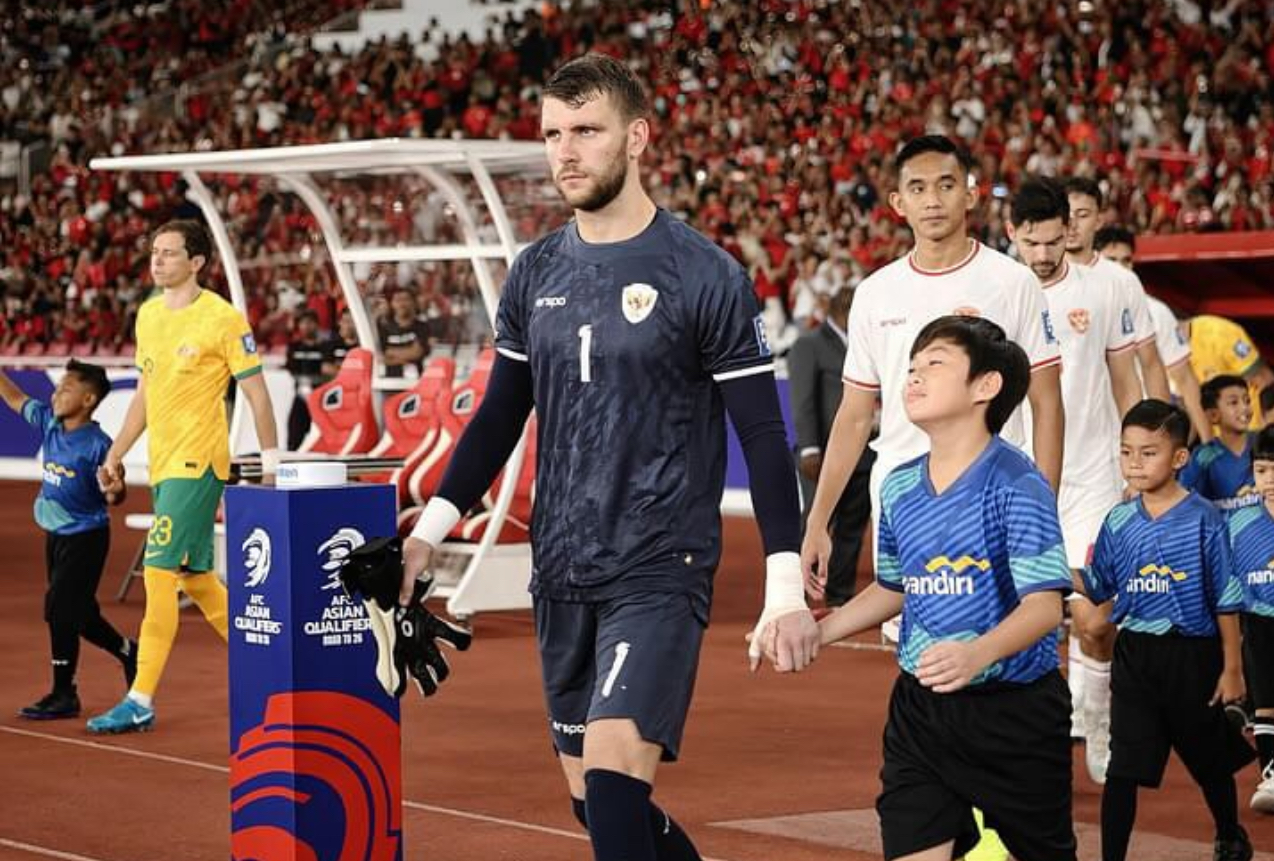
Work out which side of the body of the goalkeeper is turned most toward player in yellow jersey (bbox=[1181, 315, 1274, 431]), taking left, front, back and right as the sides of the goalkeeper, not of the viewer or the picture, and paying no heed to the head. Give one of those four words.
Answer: back

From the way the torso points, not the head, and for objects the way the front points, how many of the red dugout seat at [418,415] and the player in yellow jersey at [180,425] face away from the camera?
0

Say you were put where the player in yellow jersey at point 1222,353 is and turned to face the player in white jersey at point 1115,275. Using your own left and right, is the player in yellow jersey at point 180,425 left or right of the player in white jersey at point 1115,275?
right

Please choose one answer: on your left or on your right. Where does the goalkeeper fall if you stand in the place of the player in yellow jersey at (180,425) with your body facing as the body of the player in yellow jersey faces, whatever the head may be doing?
on your left

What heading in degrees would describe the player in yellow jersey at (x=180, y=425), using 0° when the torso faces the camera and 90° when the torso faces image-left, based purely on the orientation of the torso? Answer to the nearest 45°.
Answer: approximately 45°

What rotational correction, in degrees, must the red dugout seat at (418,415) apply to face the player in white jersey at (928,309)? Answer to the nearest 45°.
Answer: approximately 45° to its left

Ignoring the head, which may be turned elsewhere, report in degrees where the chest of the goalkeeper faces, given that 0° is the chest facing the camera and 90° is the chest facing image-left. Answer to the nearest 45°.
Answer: approximately 45°
